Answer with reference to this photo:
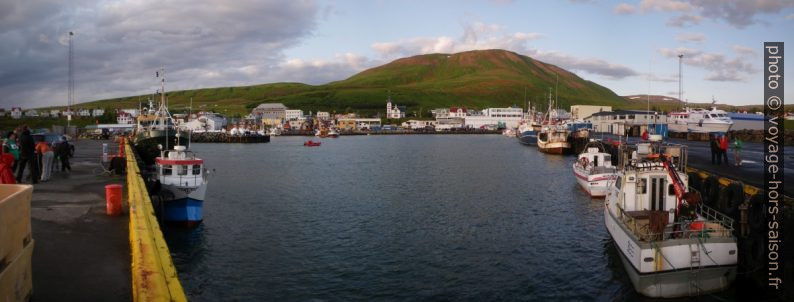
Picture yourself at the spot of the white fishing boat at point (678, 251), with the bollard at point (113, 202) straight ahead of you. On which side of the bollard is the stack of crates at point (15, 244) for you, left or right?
left

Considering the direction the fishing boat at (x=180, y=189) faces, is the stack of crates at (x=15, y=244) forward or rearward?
forward

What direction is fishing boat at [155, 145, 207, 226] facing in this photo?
toward the camera

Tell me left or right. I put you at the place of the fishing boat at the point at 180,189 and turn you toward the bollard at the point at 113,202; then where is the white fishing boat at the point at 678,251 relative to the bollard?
left

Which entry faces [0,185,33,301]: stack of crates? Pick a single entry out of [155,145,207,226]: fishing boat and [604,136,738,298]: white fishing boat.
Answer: the fishing boat

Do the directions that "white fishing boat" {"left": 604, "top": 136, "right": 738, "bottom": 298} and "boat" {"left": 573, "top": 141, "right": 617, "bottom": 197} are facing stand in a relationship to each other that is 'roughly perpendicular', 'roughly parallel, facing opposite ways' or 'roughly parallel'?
roughly parallel

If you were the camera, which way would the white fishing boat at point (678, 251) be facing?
facing away from the viewer and to the left of the viewer

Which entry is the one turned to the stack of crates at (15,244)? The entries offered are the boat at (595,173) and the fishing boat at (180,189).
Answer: the fishing boat

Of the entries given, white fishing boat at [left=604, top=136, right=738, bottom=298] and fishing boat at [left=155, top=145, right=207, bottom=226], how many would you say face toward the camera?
1

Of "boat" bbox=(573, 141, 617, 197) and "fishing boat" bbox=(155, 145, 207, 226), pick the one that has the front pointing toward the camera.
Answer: the fishing boat
